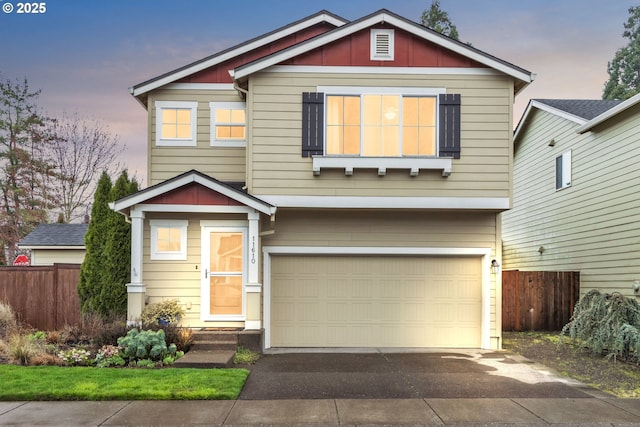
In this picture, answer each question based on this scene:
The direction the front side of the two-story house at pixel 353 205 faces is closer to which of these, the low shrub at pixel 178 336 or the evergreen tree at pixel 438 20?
the low shrub

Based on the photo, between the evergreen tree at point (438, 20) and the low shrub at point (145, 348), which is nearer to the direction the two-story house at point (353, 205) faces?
the low shrub

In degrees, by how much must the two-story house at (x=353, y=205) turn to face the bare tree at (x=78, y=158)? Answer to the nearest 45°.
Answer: approximately 135° to its right

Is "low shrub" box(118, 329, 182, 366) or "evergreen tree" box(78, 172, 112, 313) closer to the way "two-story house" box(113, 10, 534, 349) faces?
the low shrub

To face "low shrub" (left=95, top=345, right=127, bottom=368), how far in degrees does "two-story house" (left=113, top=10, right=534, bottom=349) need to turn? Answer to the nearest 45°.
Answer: approximately 45° to its right

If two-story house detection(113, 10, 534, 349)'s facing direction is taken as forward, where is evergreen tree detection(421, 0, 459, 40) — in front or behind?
behind

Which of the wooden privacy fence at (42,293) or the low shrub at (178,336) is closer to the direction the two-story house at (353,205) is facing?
the low shrub

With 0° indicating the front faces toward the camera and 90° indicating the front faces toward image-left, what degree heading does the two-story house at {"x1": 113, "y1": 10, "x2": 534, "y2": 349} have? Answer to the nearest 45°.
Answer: approximately 0°
